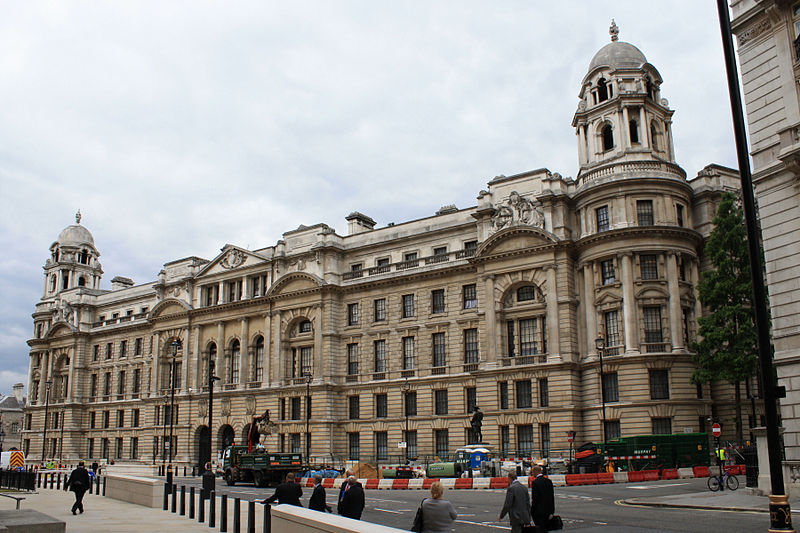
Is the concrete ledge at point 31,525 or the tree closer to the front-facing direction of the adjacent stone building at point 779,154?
the concrete ledge

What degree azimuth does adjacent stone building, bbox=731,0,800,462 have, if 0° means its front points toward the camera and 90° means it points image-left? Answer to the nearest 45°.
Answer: approximately 45°

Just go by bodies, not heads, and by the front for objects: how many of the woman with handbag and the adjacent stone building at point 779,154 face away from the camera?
1

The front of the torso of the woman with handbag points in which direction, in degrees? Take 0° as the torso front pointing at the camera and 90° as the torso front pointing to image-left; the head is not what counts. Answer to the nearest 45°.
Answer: approximately 180°

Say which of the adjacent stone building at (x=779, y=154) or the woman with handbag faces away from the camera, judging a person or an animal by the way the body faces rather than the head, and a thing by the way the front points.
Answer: the woman with handbag

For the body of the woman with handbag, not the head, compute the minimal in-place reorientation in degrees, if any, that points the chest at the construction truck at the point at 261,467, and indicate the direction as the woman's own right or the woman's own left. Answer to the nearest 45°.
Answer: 0° — they already face it

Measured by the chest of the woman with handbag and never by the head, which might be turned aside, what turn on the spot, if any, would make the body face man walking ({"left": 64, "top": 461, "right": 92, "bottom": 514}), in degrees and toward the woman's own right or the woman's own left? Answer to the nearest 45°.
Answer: approximately 45° to the woman's own left

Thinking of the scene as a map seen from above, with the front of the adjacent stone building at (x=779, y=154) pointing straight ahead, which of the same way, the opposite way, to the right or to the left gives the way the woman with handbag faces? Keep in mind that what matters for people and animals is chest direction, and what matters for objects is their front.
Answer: to the right

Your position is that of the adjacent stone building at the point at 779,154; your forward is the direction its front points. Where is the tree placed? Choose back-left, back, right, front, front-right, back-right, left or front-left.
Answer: back-right

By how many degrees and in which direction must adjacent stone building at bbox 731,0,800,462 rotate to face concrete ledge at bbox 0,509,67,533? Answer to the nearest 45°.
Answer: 0° — it already faces it

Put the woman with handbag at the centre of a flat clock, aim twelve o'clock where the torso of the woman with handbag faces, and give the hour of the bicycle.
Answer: The bicycle is roughly at 1 o'clock from the woman with handbag.
